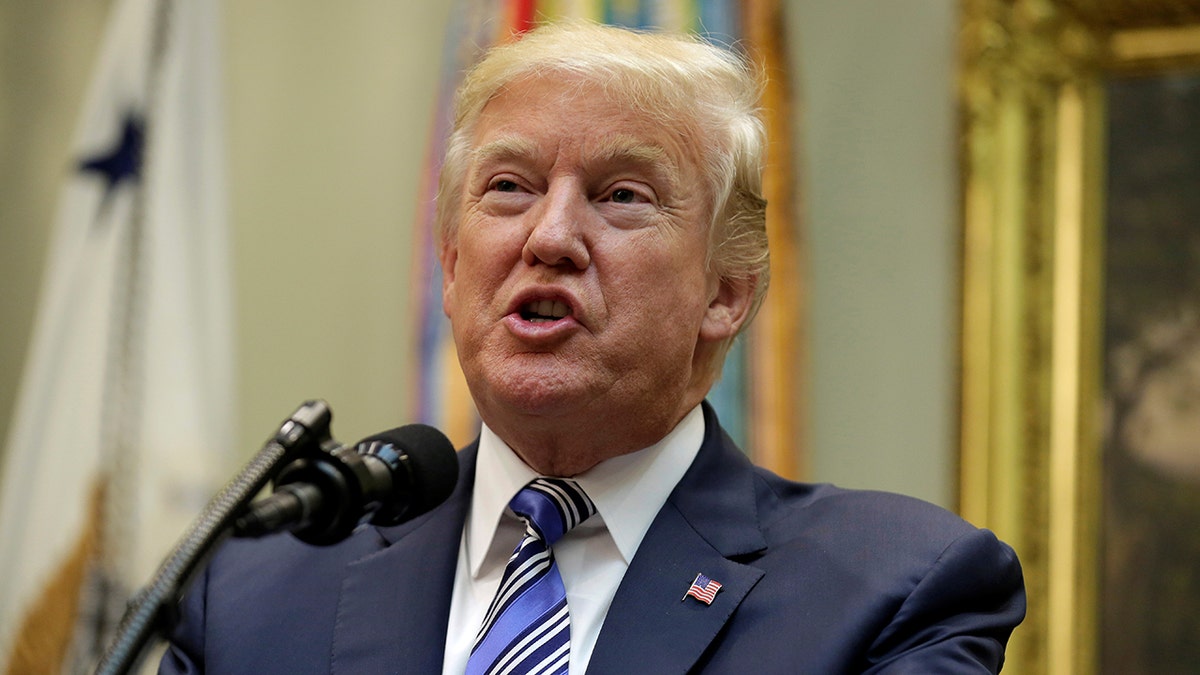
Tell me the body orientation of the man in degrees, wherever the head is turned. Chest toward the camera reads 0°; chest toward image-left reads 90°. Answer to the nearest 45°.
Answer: approximately 45°

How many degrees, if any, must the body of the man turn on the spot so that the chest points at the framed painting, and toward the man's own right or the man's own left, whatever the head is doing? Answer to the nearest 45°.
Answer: approximately 180°

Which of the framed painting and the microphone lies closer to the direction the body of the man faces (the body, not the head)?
the microphone

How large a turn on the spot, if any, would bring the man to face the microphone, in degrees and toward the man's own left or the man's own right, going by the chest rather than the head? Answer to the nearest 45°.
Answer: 0° — they already face it

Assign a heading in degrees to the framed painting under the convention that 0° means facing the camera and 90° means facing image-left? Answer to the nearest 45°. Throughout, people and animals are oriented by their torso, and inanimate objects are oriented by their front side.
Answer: approximately 0°

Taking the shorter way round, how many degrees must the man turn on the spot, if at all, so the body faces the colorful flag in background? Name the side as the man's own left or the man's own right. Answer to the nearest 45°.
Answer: approximately 135° to the man's own right

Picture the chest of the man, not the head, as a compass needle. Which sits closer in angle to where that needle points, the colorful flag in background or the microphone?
the microphone

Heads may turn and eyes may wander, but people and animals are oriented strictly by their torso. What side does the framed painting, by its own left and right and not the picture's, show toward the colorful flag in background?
right

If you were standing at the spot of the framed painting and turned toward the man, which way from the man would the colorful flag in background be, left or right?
right

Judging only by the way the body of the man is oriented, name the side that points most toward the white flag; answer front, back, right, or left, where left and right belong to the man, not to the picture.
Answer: right
